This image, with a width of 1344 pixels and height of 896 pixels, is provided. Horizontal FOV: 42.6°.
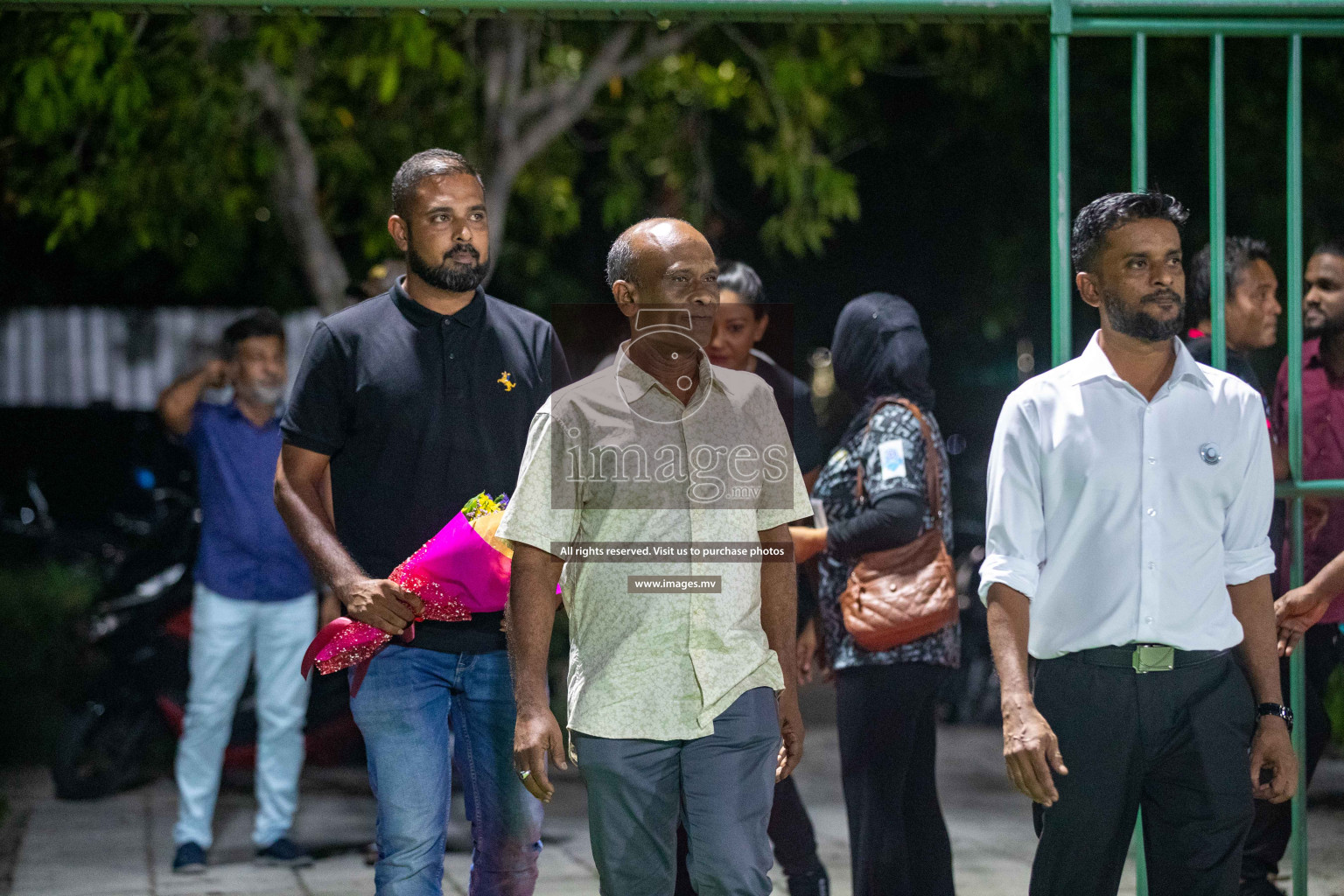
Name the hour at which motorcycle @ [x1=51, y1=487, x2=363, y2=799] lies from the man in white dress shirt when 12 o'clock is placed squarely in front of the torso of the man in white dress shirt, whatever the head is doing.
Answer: The motorcycle is roughly at 4 o'clock from the man in white dress shirt.

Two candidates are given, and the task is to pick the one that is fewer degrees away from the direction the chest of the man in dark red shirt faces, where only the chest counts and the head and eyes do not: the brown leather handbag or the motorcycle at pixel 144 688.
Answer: the brown leather handbag

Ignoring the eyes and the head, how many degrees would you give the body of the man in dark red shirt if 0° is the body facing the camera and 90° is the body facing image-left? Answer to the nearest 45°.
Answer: approximately 45°

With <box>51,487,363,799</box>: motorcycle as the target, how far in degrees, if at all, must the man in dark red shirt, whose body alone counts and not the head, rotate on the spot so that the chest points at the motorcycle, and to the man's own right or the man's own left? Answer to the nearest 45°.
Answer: approximately 45° to the man's own right

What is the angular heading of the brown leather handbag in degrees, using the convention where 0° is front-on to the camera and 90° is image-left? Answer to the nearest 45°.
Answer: approximately 0°

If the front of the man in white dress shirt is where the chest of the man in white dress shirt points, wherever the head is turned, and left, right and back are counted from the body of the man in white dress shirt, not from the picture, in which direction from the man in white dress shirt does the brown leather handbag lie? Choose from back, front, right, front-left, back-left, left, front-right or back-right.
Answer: back-right

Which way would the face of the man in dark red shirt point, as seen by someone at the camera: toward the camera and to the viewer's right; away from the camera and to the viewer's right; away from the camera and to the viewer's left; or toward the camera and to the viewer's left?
toward the camera and to the viewer's left
